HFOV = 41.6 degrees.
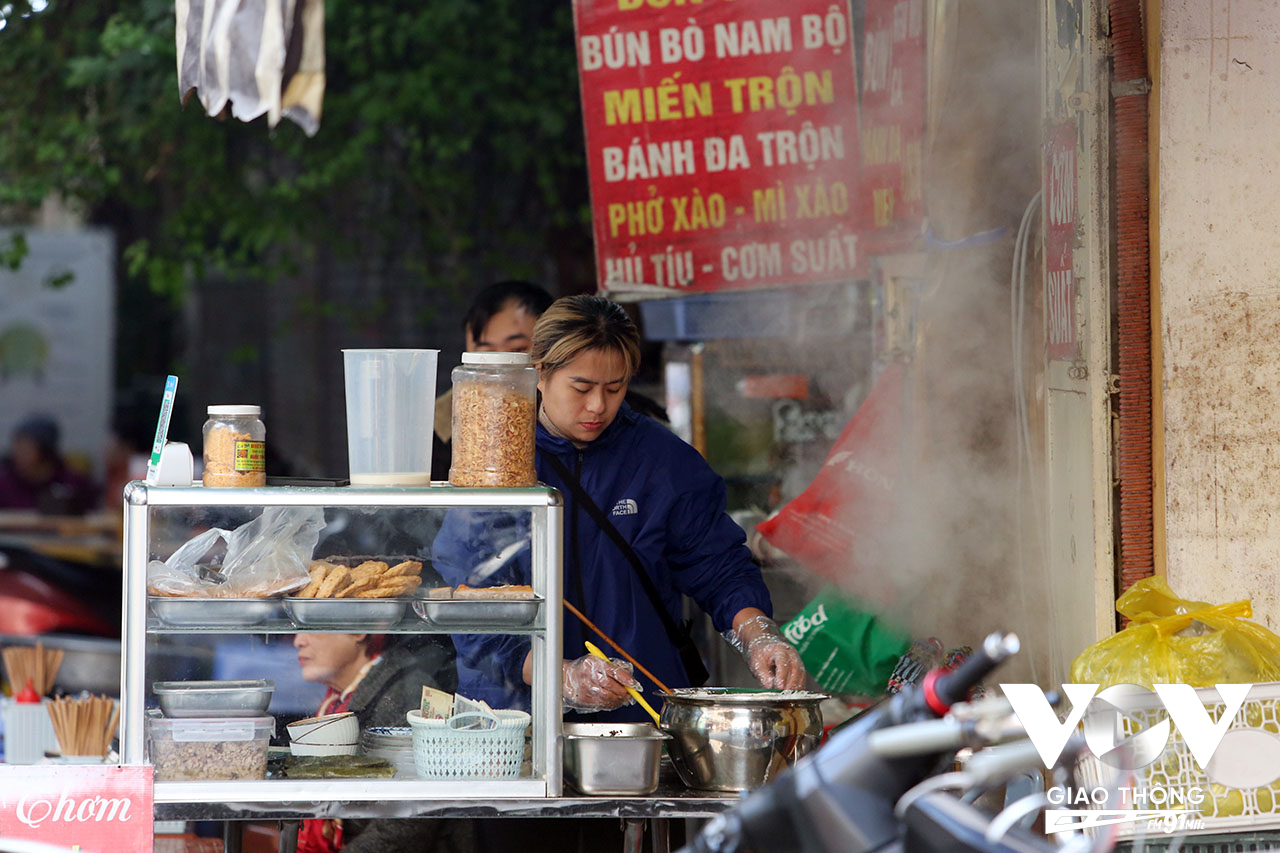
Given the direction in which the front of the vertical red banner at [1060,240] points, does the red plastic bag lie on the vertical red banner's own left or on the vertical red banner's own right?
on the vertical red banner's own right

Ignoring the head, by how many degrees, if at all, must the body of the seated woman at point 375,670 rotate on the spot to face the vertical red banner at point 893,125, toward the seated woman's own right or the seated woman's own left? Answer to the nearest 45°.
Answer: approximately 135° to the seated woman's own right

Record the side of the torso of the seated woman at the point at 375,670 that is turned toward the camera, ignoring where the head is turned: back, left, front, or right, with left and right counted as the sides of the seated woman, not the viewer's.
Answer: left

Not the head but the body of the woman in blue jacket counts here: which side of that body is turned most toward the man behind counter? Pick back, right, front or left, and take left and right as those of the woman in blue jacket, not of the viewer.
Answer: back

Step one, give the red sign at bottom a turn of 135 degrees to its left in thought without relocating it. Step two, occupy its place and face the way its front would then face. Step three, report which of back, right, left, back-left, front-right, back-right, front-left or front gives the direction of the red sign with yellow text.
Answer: front

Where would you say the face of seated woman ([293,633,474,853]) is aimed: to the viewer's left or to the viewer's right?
to the viewer's left

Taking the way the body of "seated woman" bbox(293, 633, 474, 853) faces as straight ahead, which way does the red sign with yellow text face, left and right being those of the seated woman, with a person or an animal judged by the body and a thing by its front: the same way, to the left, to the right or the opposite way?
to the left

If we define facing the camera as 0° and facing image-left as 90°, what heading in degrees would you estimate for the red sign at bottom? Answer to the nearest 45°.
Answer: approximately 0°
